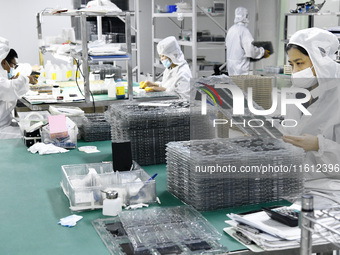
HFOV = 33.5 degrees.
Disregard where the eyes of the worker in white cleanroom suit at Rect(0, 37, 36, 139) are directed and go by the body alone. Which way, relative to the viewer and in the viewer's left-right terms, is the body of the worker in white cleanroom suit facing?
facing to the right of the viewer

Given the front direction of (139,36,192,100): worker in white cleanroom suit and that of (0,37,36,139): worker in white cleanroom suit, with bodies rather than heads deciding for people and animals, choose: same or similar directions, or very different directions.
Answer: very different directions

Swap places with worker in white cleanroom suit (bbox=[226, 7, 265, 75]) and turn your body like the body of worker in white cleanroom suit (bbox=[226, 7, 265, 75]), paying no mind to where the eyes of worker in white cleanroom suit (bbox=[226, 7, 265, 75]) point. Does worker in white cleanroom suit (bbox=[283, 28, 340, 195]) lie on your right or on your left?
on your right

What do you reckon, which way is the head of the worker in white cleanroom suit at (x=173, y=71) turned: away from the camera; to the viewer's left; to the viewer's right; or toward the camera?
to the viewer's left

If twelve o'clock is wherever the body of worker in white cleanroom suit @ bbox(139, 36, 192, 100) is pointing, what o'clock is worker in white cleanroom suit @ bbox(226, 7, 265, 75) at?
worker in white cleanroom suit @ bbox(226, 7, 265, 75) is roughly at 4 o'clock from worker in white cleanroom suit @ bbox(139, 36, 192, 100).

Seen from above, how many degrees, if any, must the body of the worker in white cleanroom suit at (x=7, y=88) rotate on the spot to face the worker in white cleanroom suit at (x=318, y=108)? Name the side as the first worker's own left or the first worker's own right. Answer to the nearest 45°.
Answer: approximately 45° to the first worker's own right

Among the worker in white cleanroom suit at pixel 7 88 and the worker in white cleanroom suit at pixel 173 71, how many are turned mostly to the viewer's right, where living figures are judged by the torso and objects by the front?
1

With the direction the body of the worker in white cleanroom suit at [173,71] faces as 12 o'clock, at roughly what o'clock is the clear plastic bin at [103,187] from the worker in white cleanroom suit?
The clear plastic bin is roughly at 9 o'clock from the worker in white cleanroom suit.

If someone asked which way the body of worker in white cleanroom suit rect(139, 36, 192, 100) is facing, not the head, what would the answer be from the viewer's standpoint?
to the viewer's left
